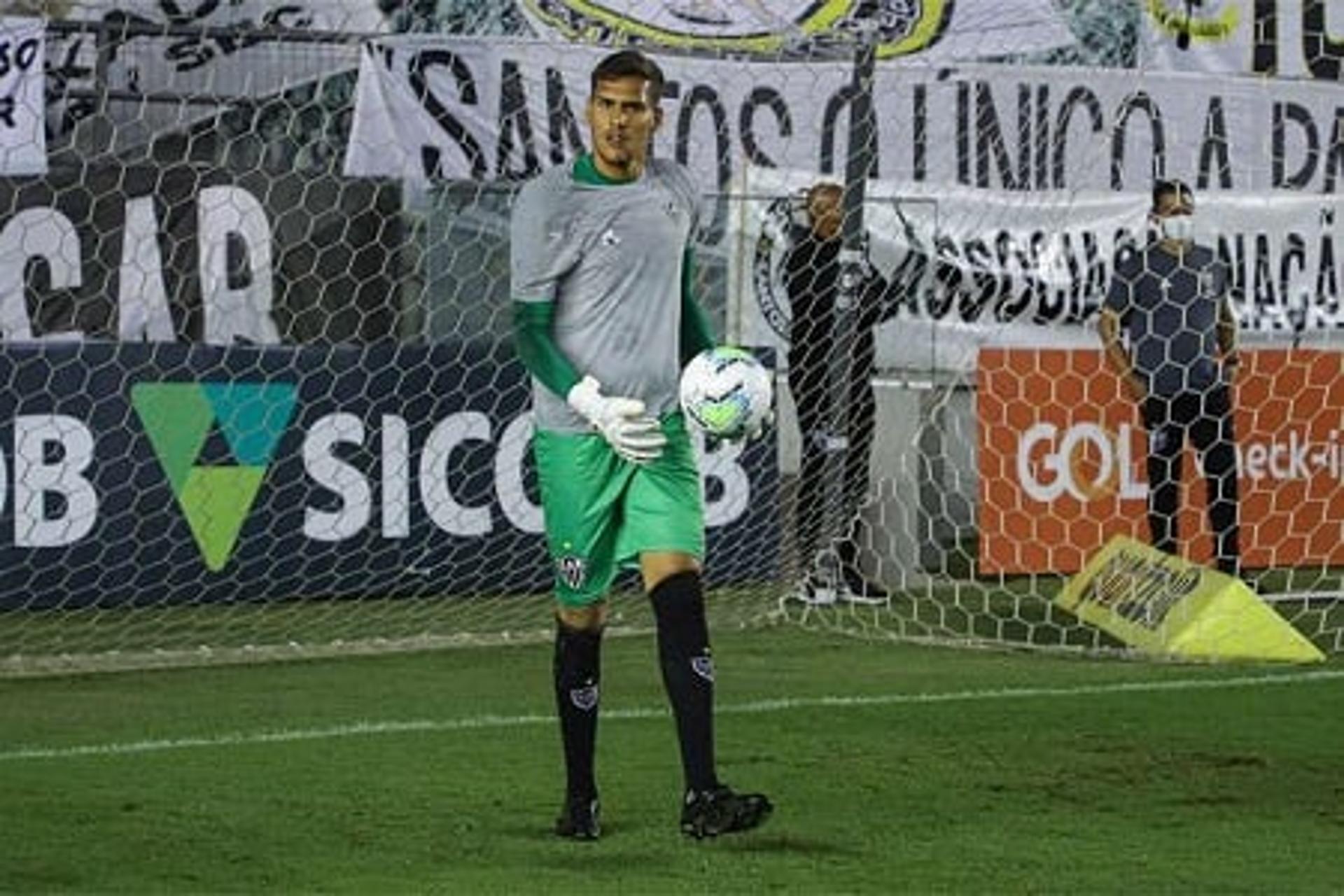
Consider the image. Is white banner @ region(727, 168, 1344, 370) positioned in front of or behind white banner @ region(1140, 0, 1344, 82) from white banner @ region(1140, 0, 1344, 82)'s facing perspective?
in front

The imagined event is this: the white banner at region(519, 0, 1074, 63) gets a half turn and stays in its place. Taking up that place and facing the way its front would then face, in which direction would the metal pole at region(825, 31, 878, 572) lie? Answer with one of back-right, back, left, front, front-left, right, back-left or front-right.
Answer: back

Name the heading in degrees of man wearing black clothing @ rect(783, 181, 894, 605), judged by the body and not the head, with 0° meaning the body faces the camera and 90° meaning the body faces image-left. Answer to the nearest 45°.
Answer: approximately 315°

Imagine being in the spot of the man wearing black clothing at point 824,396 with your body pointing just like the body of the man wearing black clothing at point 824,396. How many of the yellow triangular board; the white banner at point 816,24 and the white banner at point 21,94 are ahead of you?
1

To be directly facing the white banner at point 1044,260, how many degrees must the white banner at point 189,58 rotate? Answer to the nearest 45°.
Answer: approximately 90° to its left

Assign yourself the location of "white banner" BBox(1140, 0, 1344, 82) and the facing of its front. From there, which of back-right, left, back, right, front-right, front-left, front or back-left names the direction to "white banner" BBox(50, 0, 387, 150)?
front-right

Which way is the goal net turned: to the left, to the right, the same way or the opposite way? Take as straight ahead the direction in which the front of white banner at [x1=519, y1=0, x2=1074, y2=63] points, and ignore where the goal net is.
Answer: the same way

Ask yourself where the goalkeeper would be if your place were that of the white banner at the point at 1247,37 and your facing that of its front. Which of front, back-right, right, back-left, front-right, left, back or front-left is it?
front

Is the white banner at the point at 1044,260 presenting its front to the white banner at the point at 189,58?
no

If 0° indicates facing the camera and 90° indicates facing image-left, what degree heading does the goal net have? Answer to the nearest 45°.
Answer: approximately 0°

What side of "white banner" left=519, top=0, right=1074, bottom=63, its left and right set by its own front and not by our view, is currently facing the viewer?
front

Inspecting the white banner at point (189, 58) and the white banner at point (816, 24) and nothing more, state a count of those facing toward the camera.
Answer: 2

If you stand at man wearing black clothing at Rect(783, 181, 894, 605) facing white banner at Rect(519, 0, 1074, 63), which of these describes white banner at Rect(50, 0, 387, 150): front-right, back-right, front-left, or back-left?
front-left

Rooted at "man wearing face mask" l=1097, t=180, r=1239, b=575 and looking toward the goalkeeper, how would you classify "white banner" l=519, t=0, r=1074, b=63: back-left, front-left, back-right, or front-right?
back-right

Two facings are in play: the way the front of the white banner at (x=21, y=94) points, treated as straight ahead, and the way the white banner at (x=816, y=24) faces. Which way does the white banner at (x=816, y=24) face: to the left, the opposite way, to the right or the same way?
the same way

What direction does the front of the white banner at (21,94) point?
toward the camera

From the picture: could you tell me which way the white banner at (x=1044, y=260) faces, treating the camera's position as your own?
facing the viewer

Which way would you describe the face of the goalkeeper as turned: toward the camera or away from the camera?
toward the camera

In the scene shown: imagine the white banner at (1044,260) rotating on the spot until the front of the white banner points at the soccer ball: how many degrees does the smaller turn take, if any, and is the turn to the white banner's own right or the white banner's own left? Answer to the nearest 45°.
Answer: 0° — it already faces it
